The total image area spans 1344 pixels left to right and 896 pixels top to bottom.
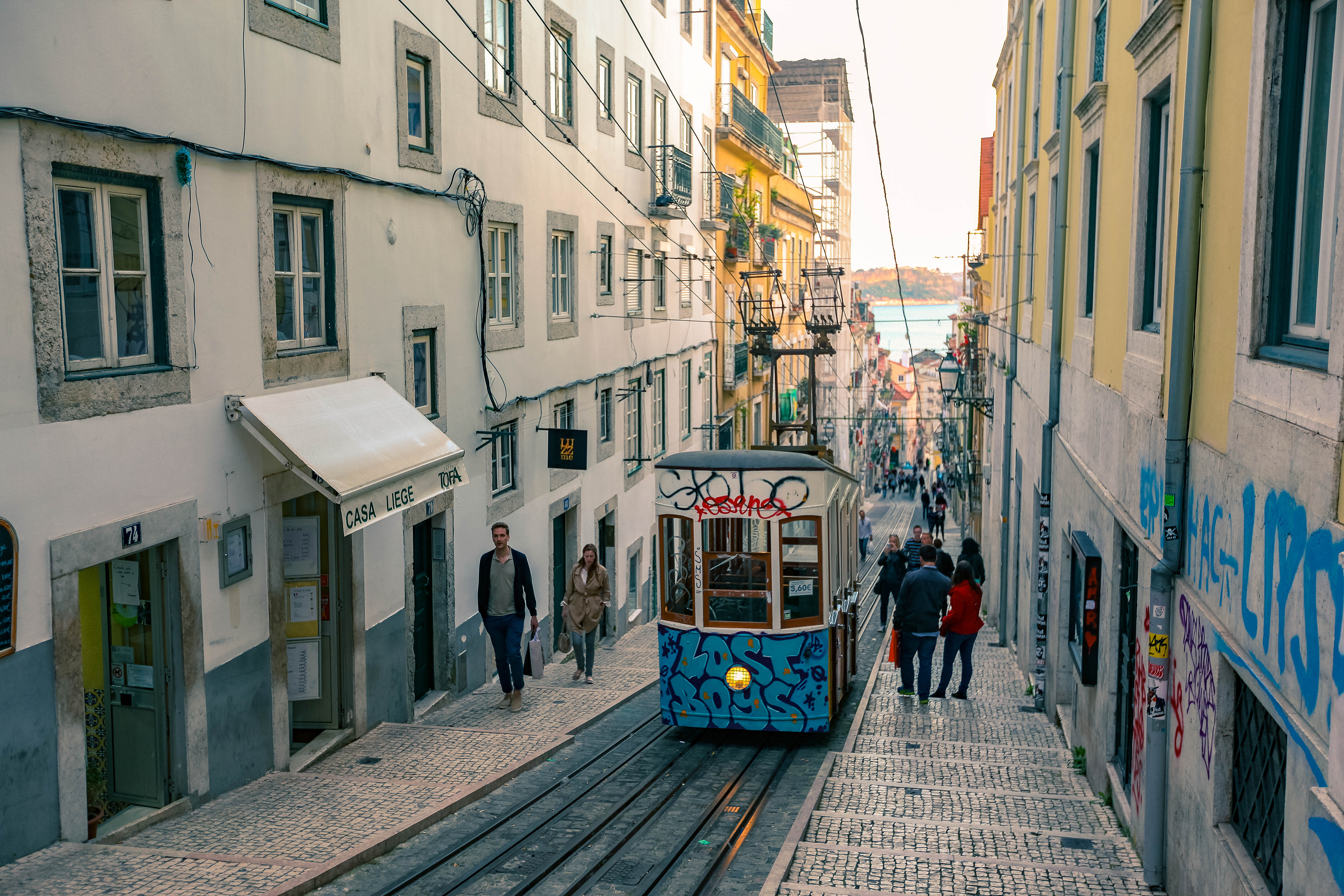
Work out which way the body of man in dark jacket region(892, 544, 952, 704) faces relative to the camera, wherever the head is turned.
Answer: away from the camera

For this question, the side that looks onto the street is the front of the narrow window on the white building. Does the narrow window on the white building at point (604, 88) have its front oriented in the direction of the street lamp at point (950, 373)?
no

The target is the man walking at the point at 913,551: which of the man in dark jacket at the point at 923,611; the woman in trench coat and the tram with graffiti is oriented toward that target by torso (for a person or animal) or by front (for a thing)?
the man in dark jacket

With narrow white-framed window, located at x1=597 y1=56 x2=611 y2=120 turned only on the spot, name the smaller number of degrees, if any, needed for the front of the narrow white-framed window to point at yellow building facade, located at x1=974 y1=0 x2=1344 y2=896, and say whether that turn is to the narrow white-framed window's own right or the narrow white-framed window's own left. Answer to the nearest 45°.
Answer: approximately 45° to the narrow white-framed window's own right

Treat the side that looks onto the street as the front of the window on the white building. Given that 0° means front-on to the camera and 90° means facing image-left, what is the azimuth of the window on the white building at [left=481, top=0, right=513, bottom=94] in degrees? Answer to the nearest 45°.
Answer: approximately 315°

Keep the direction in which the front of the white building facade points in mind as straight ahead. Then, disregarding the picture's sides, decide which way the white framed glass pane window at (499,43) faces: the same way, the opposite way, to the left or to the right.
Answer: the same way

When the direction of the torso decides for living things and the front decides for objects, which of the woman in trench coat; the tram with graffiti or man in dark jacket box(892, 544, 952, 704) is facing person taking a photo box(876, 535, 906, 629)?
the man in dark jacket

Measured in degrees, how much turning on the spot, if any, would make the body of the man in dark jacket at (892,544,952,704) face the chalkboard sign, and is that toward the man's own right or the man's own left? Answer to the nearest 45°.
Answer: approximately 135° to the man's own left

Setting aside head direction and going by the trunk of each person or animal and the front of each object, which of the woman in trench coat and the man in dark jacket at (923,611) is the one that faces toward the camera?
the woman in trench coat

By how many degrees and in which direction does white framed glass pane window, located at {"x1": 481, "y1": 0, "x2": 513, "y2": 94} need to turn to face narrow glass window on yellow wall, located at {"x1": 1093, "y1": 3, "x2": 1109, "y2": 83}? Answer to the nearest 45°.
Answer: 0° — it already faces it

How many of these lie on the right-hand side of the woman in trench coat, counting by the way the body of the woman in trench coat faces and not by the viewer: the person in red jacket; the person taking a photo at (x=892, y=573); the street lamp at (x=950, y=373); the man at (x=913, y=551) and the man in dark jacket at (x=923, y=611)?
0

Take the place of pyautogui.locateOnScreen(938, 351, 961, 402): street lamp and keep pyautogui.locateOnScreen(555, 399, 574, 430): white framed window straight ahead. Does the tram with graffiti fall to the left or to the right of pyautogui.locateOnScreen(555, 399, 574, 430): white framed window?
left

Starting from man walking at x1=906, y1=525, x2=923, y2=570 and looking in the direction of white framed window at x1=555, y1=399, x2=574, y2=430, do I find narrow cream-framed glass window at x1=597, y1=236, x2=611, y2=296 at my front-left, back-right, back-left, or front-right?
front-right

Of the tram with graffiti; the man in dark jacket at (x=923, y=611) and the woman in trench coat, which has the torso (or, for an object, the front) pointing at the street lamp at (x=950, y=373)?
the man in dark jacket

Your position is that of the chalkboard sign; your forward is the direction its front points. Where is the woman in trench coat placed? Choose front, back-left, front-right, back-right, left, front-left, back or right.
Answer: left

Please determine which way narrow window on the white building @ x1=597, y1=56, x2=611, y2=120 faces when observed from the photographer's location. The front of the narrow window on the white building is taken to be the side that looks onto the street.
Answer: facing the viewer and to the right of the viewer
